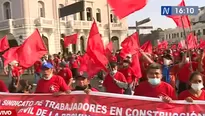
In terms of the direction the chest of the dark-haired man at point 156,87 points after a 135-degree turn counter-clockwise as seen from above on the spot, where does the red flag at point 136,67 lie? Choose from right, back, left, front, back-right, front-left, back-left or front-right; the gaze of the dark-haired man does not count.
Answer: front-left

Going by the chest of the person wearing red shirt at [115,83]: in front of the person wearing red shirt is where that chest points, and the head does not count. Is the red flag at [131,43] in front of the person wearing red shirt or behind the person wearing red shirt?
behind

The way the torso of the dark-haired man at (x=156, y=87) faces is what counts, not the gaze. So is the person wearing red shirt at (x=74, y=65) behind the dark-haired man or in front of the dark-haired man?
behind

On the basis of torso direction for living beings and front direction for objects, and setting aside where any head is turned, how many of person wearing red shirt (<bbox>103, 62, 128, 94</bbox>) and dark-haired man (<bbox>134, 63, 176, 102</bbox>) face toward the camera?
2

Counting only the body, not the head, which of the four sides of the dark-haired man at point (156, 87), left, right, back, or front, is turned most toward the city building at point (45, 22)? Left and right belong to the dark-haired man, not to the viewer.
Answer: back

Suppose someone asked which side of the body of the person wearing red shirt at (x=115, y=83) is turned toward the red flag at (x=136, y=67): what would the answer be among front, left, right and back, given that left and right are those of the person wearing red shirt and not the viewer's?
back

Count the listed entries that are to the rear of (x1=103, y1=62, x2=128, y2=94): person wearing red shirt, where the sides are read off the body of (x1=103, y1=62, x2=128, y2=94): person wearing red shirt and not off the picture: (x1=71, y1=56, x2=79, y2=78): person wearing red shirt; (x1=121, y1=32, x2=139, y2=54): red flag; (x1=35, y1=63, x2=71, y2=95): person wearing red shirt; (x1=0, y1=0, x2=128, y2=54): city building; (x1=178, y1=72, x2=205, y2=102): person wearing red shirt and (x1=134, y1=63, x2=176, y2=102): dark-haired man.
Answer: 3

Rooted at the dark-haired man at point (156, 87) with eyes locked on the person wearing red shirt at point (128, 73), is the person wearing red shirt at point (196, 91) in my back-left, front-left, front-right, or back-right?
back-right

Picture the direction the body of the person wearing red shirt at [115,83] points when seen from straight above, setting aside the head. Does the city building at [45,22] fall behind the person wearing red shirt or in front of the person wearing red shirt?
behind
